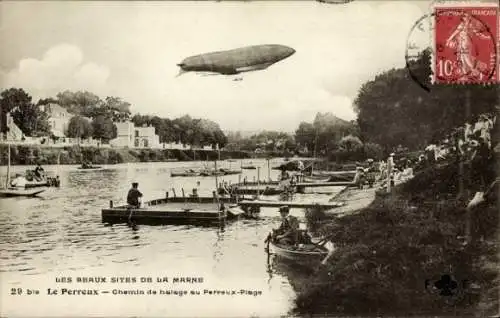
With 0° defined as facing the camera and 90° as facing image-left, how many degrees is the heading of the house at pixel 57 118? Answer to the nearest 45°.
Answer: approximately 0°
